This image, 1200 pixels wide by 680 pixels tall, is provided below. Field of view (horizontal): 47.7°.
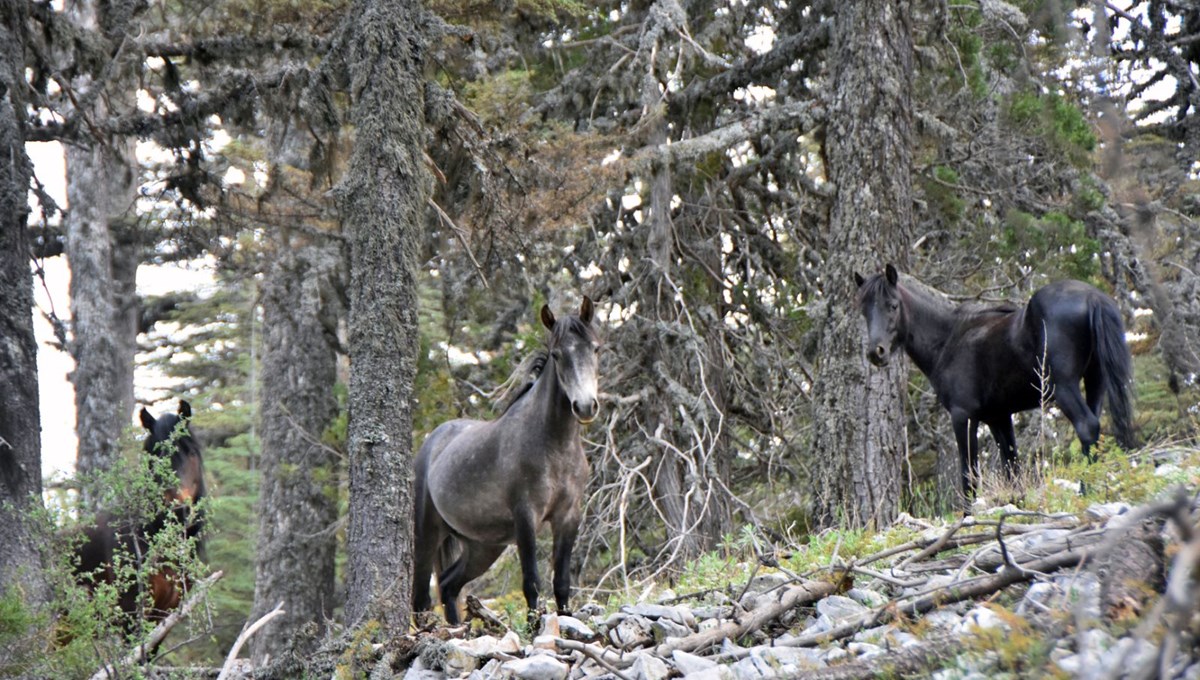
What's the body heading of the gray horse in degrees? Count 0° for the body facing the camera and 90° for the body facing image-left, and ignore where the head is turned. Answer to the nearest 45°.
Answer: approximately 315°

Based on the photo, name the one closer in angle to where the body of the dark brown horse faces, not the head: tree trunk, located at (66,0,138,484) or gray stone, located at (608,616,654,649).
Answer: the gray stone

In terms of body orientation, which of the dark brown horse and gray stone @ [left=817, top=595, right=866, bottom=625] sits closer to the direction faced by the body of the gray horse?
the gray stone

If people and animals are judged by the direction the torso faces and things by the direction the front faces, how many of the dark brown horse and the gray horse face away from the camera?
0

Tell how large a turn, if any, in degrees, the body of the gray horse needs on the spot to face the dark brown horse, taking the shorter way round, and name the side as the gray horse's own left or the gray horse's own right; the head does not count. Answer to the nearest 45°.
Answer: approximately 180°

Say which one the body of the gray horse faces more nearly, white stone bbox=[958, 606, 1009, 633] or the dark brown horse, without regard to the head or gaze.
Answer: the white stone

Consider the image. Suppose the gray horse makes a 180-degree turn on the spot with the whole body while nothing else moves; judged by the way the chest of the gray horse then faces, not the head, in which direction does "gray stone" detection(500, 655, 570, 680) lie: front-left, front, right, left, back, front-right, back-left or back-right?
back-left

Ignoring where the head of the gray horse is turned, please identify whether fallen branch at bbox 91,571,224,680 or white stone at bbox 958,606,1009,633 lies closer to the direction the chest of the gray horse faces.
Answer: the white stone

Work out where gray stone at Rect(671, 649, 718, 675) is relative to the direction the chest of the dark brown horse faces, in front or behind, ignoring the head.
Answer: in front
